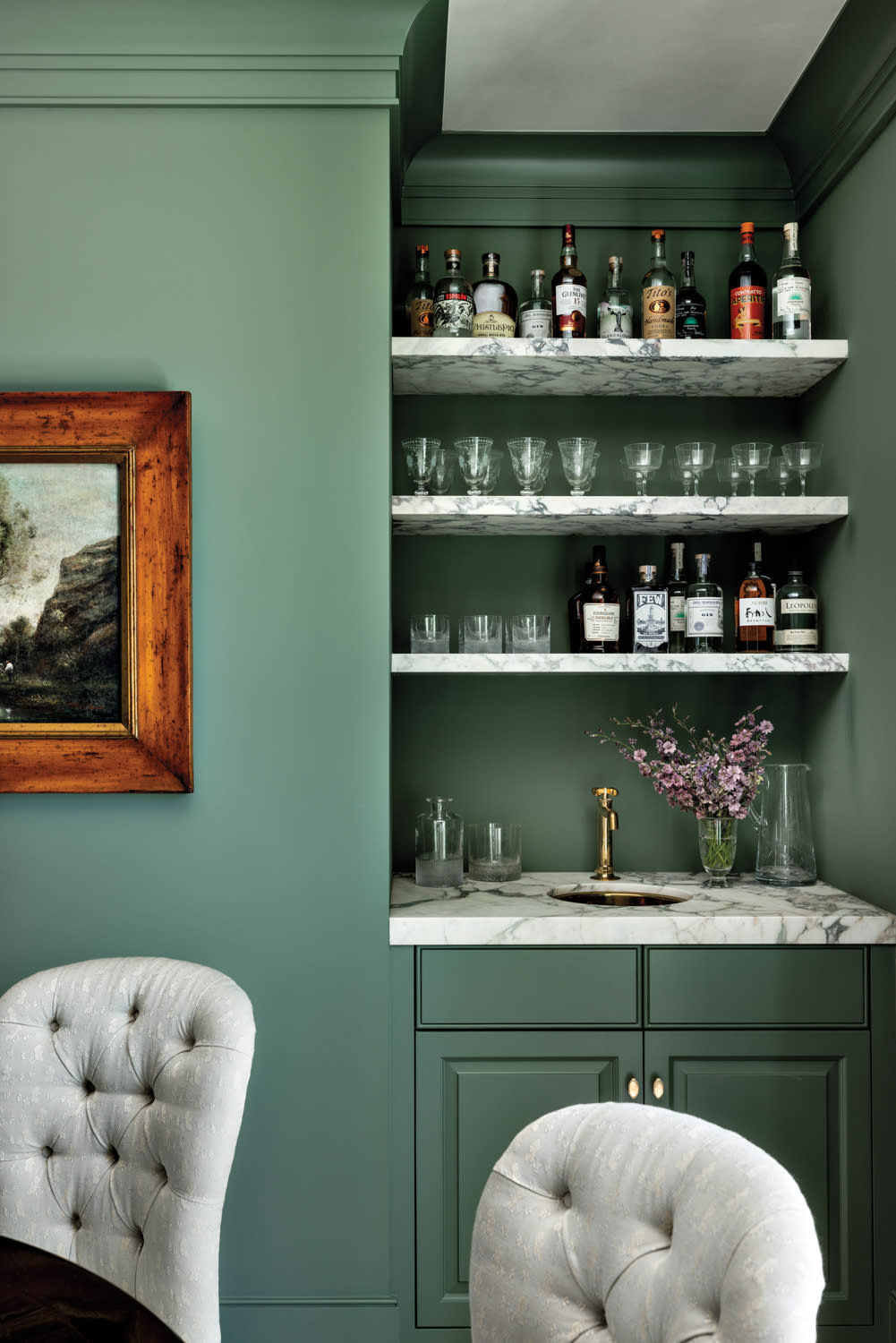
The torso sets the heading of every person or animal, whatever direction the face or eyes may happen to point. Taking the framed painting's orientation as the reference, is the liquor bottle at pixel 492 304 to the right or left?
on its left

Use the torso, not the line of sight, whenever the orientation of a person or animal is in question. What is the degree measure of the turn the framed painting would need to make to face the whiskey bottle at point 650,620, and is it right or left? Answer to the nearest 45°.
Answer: approximately 90° to its left

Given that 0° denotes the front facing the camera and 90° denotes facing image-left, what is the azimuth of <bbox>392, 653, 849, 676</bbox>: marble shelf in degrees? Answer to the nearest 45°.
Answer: approximately 0°

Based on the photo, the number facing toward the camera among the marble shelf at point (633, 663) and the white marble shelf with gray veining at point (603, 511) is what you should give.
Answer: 2

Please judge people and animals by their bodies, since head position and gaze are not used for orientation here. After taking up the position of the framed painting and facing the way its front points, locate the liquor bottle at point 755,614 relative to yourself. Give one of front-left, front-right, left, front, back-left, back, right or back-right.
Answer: left

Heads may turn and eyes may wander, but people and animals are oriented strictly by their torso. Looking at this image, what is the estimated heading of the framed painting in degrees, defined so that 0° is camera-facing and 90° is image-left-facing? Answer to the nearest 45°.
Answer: approximately 0°

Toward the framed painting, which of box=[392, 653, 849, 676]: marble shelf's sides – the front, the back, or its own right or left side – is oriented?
right
